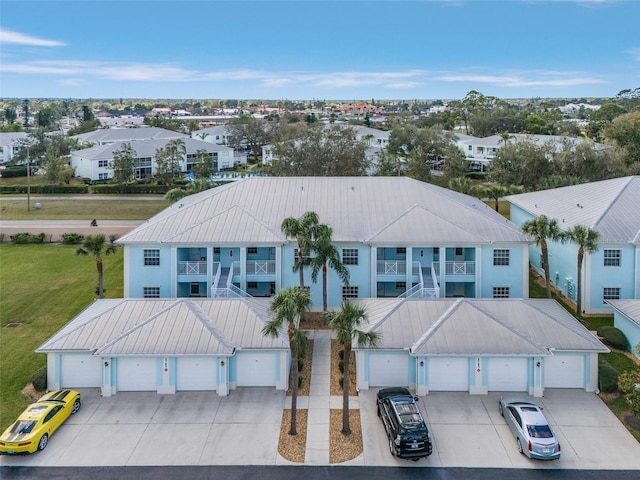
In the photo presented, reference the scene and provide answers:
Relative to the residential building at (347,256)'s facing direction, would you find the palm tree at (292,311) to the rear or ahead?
ahead

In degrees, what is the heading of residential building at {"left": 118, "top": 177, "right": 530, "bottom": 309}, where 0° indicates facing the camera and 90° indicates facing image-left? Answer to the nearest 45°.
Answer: approximately 0°
